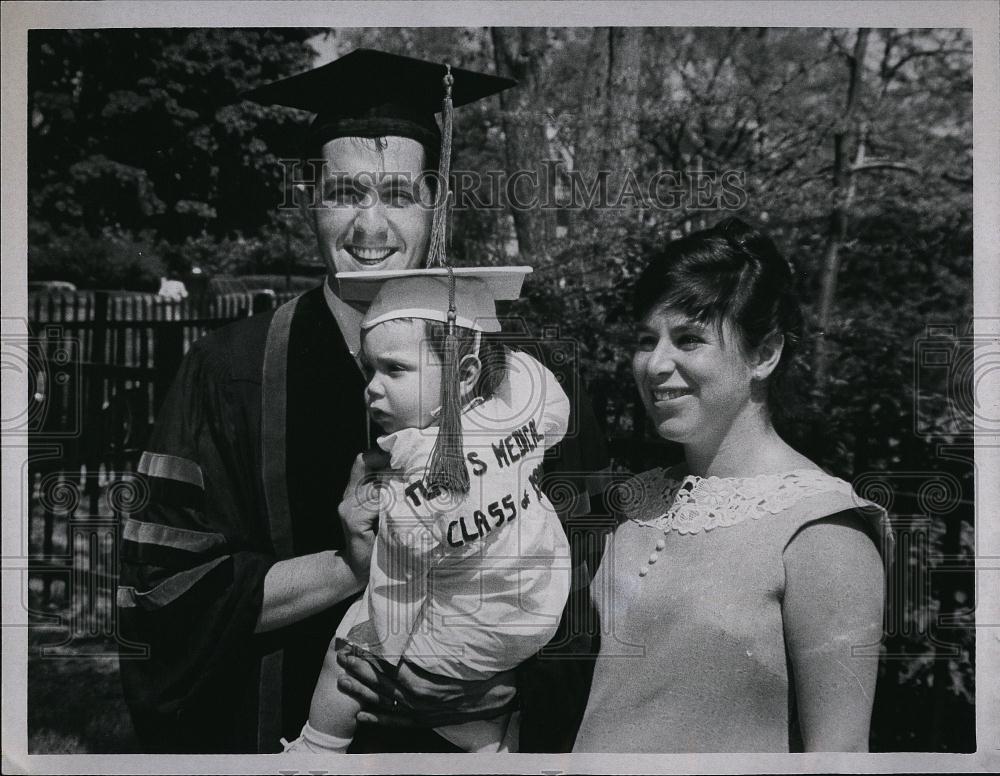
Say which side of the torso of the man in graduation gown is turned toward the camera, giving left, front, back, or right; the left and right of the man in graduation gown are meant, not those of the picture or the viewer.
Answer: front

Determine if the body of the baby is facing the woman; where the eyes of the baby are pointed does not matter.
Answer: no

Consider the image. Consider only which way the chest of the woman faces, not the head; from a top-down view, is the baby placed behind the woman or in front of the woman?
in front

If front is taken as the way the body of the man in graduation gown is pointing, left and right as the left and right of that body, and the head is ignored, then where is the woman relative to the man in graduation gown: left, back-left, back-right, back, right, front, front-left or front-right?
left

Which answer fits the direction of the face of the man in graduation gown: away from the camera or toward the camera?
toward the camera

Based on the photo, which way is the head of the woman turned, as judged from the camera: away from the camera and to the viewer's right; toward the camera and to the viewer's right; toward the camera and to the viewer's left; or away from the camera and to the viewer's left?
toward the camera and to the viewer's left

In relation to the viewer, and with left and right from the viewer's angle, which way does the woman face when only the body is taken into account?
facing the viewer and to the left of the viewer
